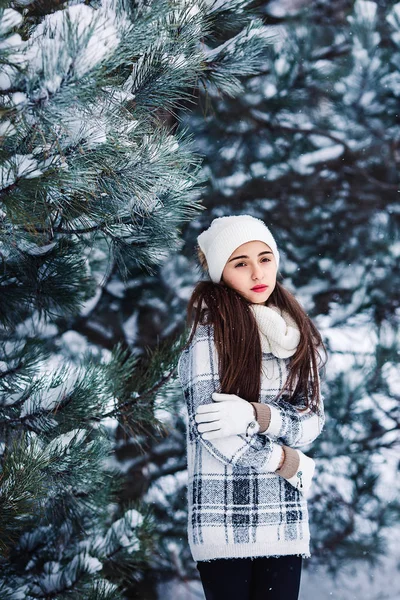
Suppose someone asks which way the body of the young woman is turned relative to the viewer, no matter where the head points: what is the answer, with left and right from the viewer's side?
facing the viewer and to the right of the viewer

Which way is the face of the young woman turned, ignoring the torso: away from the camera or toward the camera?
toward the camera
